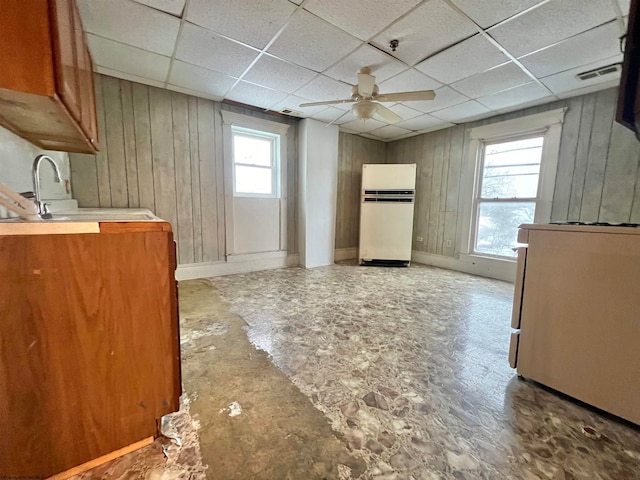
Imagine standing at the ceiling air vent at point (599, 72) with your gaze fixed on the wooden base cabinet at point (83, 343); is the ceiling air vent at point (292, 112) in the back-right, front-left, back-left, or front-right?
front-right

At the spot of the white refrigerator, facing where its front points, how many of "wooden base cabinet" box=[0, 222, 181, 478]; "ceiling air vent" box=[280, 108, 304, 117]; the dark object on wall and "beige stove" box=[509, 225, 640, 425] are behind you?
0

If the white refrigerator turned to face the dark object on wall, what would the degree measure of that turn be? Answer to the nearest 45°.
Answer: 0° — it already faces it

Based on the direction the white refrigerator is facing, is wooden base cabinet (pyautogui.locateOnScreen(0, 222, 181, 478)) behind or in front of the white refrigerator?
in front

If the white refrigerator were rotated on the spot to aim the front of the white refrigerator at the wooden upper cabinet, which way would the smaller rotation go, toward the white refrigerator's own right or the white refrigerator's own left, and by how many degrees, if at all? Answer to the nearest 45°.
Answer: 0° — it already faces it

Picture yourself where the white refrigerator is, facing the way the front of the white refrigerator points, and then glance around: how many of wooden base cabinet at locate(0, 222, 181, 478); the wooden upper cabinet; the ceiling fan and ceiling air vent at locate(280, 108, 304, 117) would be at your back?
0

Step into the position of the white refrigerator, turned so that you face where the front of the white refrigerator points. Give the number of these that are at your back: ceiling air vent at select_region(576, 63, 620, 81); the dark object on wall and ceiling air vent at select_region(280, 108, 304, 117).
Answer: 0

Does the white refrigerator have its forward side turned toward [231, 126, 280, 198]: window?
no

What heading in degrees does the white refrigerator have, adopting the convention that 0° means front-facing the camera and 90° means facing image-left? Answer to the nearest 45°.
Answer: approximately 0°

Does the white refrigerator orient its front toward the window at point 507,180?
no

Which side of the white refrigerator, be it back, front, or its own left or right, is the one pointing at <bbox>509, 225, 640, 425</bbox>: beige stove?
front

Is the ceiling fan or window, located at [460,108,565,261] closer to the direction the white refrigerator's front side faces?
the ceiling fan

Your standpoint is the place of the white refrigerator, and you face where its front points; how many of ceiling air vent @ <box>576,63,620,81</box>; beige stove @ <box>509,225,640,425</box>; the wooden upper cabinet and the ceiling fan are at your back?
0

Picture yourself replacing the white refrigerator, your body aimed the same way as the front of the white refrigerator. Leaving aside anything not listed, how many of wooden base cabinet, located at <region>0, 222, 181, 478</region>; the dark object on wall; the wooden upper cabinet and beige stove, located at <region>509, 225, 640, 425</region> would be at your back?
0

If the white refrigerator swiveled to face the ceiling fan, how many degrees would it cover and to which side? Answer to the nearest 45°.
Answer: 0° — it already faces it

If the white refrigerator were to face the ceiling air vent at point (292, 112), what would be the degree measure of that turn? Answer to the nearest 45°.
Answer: approximately 45° to its right
